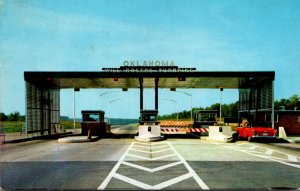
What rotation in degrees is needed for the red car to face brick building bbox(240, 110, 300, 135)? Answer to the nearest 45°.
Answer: approximately 45° to its right

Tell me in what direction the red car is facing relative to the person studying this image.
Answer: facing away from the viewer and to the left of the viewer

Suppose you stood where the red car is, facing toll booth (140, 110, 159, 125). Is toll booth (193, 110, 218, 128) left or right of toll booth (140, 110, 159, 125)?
right

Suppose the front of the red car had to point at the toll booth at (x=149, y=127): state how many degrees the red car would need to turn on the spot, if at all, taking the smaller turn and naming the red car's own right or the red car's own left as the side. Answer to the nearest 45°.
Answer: approximately 45° to the red car's own left
